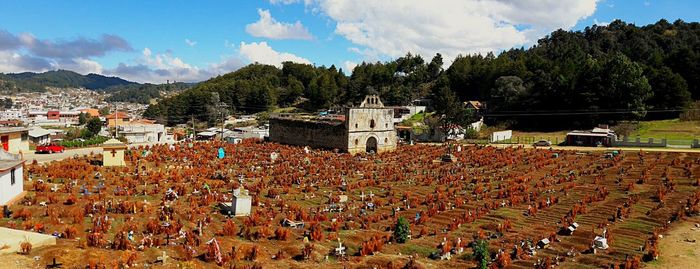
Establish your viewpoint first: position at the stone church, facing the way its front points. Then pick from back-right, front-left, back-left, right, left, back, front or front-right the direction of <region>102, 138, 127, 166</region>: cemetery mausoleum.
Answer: right

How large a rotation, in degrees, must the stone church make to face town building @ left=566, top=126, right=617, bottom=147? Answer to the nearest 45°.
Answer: approximately 45° to its left

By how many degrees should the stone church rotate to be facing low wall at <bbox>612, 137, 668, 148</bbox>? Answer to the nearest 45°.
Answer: approximately 45° to its left

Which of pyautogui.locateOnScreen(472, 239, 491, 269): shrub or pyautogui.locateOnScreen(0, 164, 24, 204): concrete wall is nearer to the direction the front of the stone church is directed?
the shrub

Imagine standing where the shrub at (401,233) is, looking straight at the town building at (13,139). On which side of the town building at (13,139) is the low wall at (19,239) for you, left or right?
left

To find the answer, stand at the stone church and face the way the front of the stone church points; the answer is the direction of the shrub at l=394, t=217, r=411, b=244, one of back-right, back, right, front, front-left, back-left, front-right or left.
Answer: front-right

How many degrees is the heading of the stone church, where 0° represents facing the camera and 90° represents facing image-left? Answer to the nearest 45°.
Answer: approximately 315°

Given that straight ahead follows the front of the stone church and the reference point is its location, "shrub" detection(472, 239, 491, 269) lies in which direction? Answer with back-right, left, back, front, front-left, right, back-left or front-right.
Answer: front-right
